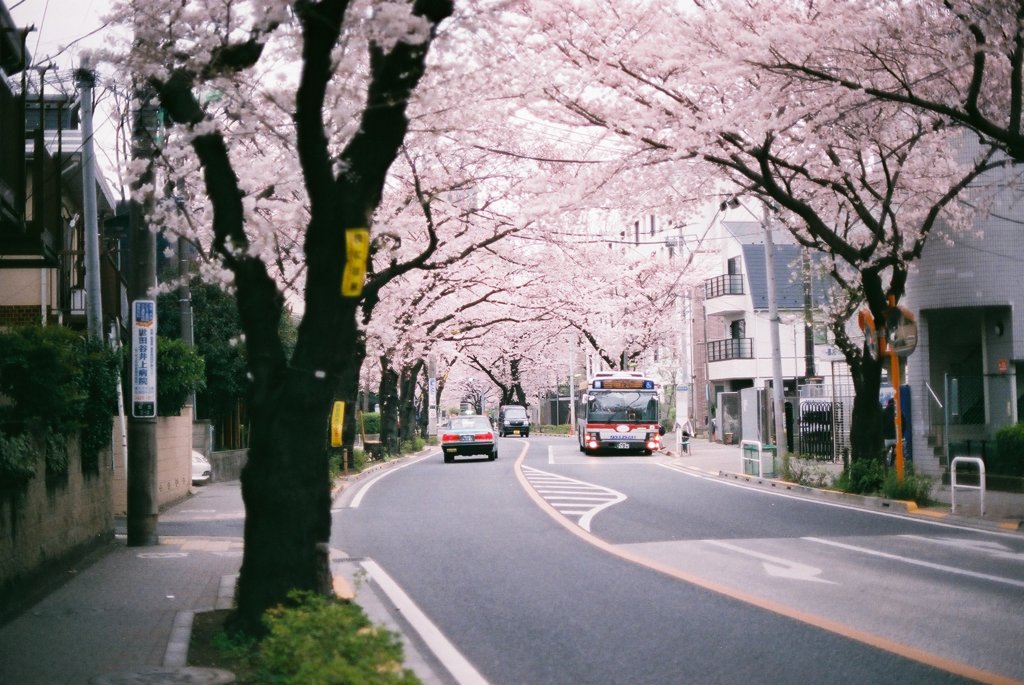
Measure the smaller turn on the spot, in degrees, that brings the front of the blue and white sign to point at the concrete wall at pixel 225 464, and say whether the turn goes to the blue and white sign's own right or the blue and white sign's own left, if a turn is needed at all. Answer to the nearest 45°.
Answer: approximately 180°

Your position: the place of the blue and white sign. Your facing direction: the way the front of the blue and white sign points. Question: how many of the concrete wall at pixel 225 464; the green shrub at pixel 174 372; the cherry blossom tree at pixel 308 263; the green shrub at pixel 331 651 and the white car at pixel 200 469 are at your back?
3

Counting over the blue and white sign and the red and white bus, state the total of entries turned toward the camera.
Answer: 2

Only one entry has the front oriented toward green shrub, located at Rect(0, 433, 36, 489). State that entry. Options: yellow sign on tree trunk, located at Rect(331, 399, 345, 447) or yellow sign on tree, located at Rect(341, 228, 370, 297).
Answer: yellow sign on tree trunk, located at Rect(331, 399, 345, 447)

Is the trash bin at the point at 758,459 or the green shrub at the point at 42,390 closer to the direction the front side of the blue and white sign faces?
the green shrub

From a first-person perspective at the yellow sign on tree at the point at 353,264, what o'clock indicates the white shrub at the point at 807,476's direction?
The white shrub is roughly at 7 o'clock from the yellow sign on tree.

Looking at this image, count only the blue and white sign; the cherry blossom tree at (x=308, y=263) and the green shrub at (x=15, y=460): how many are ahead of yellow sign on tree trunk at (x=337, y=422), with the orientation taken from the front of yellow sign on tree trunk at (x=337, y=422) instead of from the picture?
3

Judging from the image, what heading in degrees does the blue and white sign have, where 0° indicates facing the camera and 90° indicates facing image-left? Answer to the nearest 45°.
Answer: approximately 0°

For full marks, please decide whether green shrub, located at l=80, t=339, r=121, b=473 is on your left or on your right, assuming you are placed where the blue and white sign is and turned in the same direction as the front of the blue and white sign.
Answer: on your right

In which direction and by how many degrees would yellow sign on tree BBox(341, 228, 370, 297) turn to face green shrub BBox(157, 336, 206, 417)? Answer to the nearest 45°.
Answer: approximately 180°

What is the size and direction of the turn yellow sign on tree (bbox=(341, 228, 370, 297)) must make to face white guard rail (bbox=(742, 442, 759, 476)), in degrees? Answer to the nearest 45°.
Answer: approximately 135° to its left
